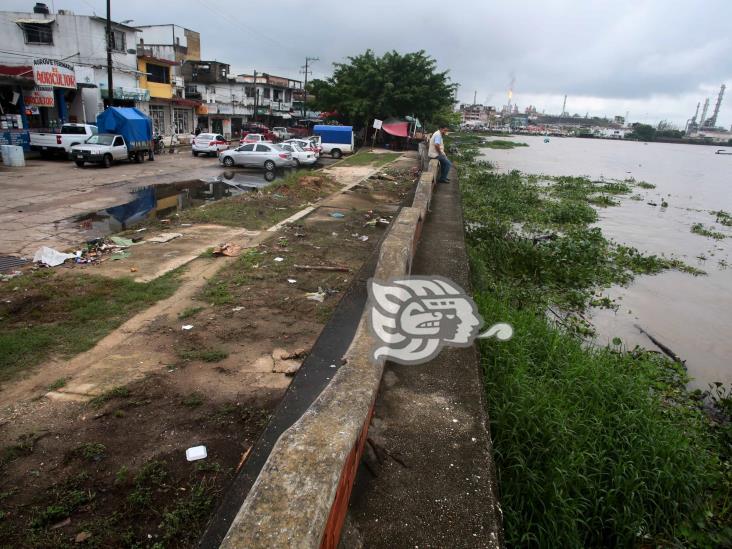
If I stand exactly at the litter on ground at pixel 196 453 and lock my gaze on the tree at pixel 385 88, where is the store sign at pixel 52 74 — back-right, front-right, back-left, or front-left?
front-left

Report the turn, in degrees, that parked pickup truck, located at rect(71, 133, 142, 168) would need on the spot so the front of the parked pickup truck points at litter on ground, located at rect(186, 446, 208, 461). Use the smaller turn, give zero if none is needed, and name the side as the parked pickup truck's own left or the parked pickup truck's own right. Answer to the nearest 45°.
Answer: approximately 45° to the parked pickup truck's own left

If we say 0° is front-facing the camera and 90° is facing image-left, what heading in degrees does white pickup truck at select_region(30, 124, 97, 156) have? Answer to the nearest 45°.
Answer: approximately 225°

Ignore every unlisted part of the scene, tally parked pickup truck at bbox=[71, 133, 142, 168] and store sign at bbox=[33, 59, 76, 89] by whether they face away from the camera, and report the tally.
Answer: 0

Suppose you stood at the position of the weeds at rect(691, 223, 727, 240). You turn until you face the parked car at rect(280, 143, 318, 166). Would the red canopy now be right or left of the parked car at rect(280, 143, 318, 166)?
right

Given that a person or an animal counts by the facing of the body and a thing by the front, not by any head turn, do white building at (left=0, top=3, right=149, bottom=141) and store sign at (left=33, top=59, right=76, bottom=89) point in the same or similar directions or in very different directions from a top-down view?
same or similar directions

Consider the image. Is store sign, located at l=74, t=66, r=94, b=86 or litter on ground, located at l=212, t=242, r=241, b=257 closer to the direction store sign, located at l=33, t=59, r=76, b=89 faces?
the litter on ground

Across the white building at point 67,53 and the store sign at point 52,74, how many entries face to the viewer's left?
0

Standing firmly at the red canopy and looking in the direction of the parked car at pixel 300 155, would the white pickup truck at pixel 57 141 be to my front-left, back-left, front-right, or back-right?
front-right

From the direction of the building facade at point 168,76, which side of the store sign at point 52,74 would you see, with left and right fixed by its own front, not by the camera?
left

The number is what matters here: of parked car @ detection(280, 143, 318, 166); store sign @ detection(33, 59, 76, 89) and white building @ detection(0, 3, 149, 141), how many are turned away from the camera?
0

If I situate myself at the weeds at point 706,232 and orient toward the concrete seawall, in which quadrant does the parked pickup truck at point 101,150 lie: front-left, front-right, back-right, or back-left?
front-right

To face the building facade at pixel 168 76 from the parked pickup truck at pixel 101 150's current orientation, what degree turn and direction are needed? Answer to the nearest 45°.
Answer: approximately 135° to its right

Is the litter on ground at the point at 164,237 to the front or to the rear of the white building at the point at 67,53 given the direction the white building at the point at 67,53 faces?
to the front
